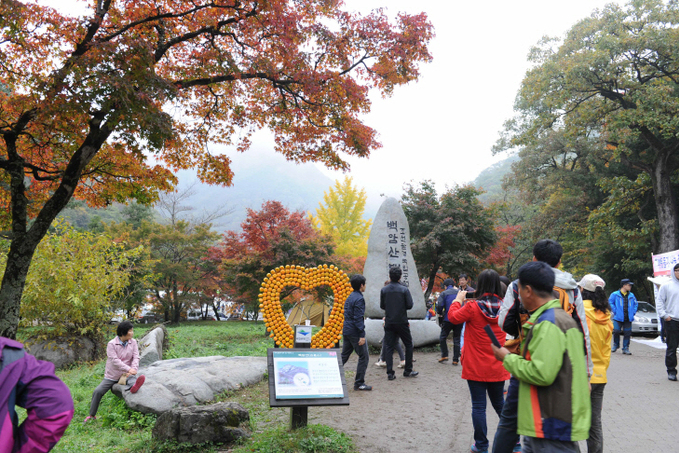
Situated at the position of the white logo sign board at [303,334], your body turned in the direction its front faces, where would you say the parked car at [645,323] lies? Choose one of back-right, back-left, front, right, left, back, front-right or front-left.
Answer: back-left

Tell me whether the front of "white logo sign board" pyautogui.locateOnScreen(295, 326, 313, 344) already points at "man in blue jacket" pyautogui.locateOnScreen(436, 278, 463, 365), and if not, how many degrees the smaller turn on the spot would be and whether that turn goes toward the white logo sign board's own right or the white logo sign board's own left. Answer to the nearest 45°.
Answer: approximately 135° to the white logo sign board's own left

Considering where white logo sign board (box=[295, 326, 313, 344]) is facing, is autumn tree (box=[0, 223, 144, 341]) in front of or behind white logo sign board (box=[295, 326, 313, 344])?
behind

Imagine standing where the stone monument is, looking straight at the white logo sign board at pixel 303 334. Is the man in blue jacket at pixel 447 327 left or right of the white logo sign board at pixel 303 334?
left

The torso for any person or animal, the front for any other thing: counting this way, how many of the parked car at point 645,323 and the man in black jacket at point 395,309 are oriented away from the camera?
1

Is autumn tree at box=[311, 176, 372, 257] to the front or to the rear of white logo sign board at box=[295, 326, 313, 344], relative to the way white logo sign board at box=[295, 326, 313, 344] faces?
to the rear

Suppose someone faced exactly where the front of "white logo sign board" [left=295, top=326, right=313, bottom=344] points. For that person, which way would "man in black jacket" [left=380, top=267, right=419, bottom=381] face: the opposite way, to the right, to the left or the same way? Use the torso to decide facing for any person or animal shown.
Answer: the opposite way

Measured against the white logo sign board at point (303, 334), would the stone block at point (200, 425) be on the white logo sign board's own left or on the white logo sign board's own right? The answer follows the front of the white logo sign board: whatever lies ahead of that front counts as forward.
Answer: on the white logo sign board's own right

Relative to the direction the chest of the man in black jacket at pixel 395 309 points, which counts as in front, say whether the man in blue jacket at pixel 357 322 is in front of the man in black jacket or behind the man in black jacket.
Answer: behind

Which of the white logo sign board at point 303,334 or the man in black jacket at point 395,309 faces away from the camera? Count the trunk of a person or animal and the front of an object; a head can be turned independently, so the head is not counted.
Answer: the man in black jacket

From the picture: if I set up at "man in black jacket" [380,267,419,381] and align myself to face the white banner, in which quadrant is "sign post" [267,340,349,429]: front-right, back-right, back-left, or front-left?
back-right

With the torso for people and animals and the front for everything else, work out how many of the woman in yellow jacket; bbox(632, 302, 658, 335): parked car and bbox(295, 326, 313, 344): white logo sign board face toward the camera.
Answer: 2

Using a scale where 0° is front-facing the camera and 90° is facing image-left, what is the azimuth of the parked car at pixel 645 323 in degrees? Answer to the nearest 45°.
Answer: approximately 0°

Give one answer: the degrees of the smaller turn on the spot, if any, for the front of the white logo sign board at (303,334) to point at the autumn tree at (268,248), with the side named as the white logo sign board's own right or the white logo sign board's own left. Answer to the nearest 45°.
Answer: approximately 180°

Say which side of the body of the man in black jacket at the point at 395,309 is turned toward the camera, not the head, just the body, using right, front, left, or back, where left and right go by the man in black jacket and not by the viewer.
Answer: back
